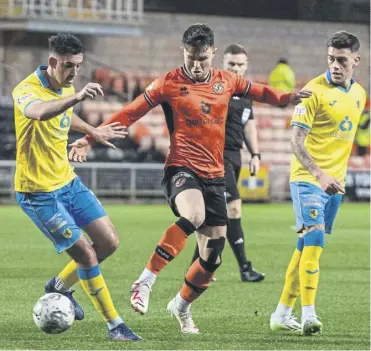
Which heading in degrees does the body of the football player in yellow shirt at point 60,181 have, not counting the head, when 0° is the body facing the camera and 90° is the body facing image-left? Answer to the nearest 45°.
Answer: approximately 315°

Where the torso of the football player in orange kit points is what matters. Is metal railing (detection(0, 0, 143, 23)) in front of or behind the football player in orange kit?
behind

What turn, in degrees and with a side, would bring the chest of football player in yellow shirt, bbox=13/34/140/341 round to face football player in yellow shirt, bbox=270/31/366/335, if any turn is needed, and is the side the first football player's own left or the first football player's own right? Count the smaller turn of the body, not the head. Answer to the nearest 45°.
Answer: approximately 45° to the first football player's own left

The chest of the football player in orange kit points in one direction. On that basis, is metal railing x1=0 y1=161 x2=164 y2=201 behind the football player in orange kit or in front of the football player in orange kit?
behind

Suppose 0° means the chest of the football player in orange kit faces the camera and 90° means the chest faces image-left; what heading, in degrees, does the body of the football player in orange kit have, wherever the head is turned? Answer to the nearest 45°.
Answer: approximately 0°

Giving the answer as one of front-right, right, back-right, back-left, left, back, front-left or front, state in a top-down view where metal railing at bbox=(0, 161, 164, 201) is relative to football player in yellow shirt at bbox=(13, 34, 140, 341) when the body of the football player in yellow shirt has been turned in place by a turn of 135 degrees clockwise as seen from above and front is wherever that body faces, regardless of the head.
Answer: right

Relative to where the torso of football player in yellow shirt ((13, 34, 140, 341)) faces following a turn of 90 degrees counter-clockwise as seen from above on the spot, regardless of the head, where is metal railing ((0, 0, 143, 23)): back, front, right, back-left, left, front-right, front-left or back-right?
front-left
